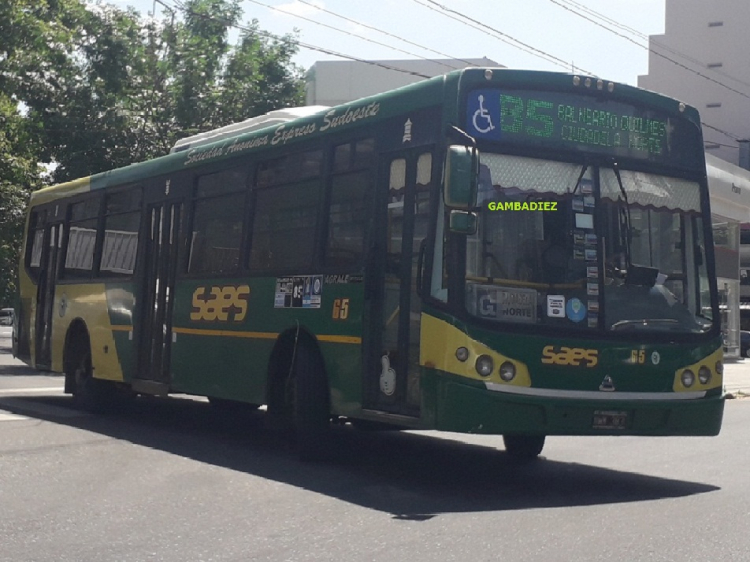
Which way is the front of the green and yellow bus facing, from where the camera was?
facing the viewer and to the right of the viewer

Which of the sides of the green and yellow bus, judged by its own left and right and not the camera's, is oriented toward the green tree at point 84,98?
back

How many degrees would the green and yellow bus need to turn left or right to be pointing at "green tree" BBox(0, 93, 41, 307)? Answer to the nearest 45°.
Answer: approximately 180°
